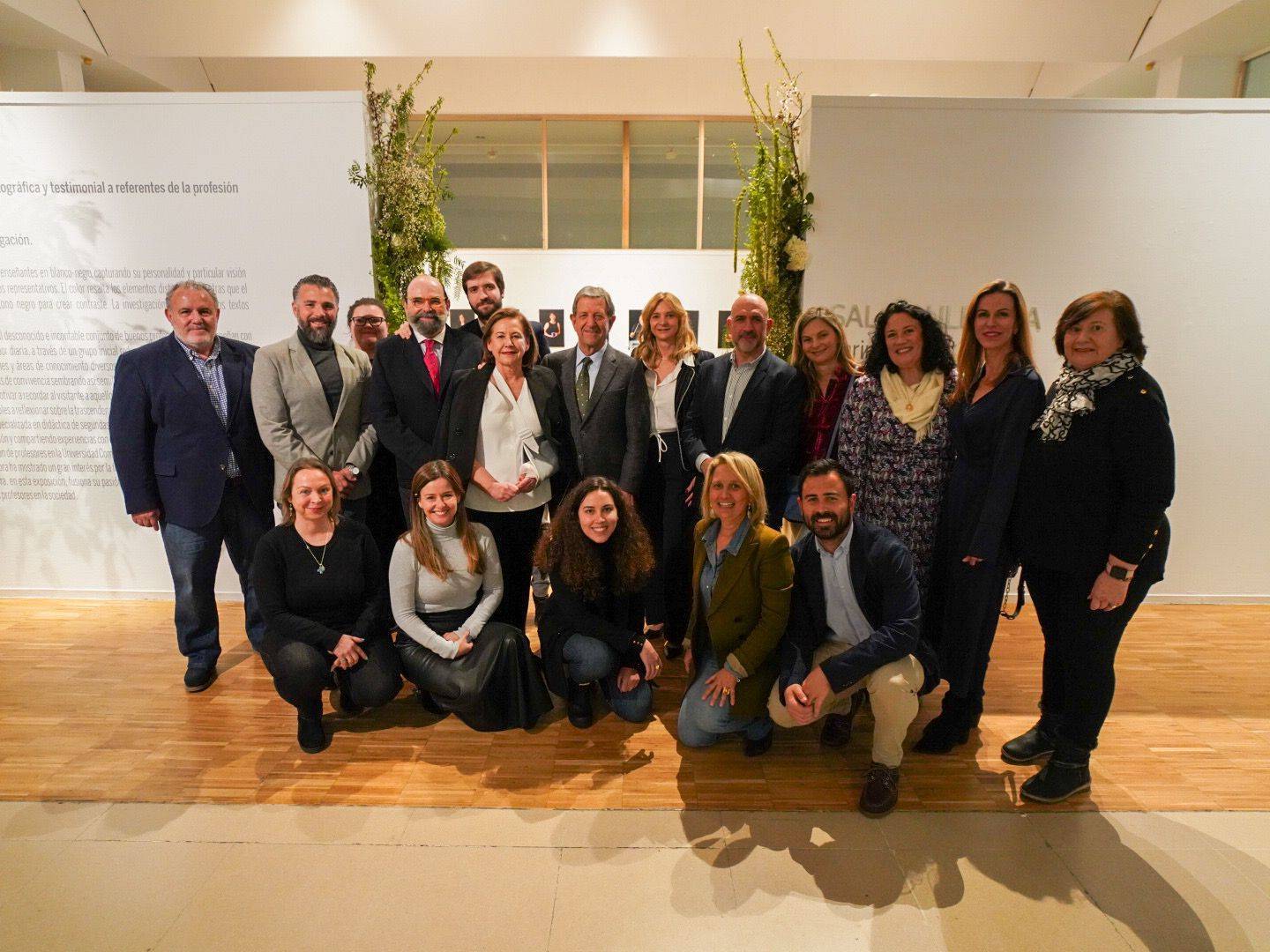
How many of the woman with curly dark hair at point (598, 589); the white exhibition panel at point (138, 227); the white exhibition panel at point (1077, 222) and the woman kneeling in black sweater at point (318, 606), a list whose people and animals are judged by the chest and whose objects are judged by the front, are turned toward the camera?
4

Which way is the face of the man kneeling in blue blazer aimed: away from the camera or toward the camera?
toward the camera

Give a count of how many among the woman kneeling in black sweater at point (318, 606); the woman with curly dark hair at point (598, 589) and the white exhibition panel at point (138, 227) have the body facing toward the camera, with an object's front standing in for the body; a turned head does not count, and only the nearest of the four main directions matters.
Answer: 3

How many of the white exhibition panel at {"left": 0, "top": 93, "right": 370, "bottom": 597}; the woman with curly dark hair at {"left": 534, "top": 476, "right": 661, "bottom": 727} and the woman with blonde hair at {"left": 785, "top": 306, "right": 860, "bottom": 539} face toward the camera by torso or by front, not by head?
3

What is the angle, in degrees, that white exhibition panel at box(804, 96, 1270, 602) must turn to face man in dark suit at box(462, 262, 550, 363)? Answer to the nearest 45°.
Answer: approximately 45° to its right

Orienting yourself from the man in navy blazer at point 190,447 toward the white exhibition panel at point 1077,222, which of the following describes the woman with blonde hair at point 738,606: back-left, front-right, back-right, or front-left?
front-right

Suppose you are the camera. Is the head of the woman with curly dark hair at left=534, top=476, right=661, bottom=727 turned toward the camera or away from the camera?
toward the camera

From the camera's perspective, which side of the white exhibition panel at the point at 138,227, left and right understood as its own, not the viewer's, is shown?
front

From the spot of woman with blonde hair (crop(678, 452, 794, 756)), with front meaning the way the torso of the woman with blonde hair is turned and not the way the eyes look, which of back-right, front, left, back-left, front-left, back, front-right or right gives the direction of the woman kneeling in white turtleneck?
front-right

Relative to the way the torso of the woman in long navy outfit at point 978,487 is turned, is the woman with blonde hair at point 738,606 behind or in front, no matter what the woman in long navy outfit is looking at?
in front

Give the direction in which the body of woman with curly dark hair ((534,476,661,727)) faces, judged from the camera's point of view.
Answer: toward the camera

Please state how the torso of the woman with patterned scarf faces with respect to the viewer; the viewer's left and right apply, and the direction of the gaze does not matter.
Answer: facing the viewer and to the left of the viewer

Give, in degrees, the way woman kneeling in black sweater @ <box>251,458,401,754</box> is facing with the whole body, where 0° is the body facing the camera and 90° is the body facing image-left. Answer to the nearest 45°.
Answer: approximately 0°
